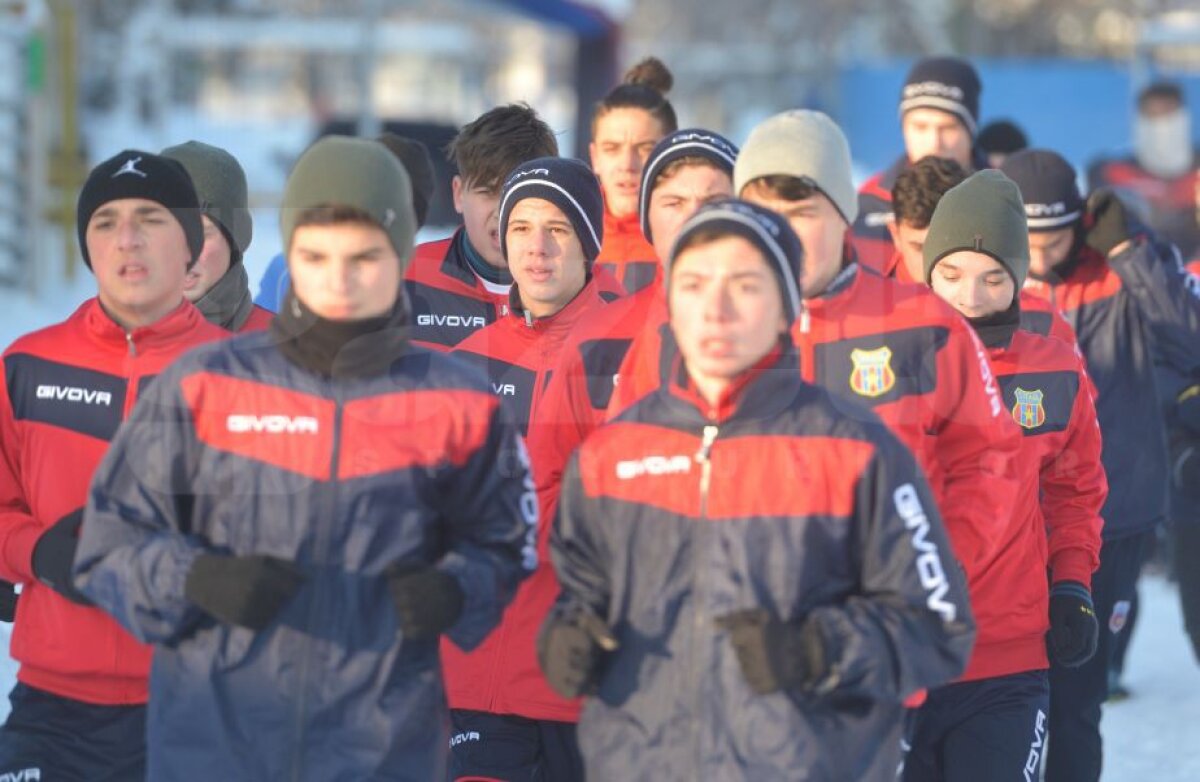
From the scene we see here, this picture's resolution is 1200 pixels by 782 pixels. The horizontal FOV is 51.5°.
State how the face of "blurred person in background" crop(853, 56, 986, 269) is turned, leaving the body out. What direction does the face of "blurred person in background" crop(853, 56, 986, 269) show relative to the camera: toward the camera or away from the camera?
toward the camera

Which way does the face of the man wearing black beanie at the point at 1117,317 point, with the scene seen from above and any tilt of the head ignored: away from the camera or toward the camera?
toward the camera

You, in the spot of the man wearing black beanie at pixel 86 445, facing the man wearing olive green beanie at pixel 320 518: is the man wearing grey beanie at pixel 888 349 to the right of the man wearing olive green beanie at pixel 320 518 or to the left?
left

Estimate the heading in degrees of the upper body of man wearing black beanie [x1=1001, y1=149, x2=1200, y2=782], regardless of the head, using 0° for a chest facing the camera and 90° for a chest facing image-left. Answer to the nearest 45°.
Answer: approximately 45°

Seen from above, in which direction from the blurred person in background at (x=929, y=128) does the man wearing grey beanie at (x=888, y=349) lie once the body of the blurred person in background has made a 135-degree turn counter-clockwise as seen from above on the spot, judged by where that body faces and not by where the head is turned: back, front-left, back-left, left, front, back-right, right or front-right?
back-right

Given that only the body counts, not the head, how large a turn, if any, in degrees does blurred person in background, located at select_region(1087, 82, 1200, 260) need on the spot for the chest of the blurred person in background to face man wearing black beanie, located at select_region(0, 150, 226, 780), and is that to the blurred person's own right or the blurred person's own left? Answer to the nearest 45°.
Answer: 0° — they already face them

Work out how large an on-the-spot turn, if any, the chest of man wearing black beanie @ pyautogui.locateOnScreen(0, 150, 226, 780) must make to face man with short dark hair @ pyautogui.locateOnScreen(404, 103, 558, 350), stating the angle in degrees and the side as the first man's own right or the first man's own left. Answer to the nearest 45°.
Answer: approximately 135° to the first man's own left

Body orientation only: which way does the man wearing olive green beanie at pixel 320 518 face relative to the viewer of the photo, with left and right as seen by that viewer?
facing the viewer

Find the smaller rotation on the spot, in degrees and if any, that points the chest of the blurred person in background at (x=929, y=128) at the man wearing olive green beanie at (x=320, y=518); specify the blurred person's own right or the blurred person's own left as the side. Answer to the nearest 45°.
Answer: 0° — they already face them

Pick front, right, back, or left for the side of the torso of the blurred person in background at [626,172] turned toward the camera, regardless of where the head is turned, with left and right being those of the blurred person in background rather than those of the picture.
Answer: front

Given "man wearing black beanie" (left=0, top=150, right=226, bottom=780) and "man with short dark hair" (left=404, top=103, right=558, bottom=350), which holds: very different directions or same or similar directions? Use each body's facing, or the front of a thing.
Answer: same or similar directions
